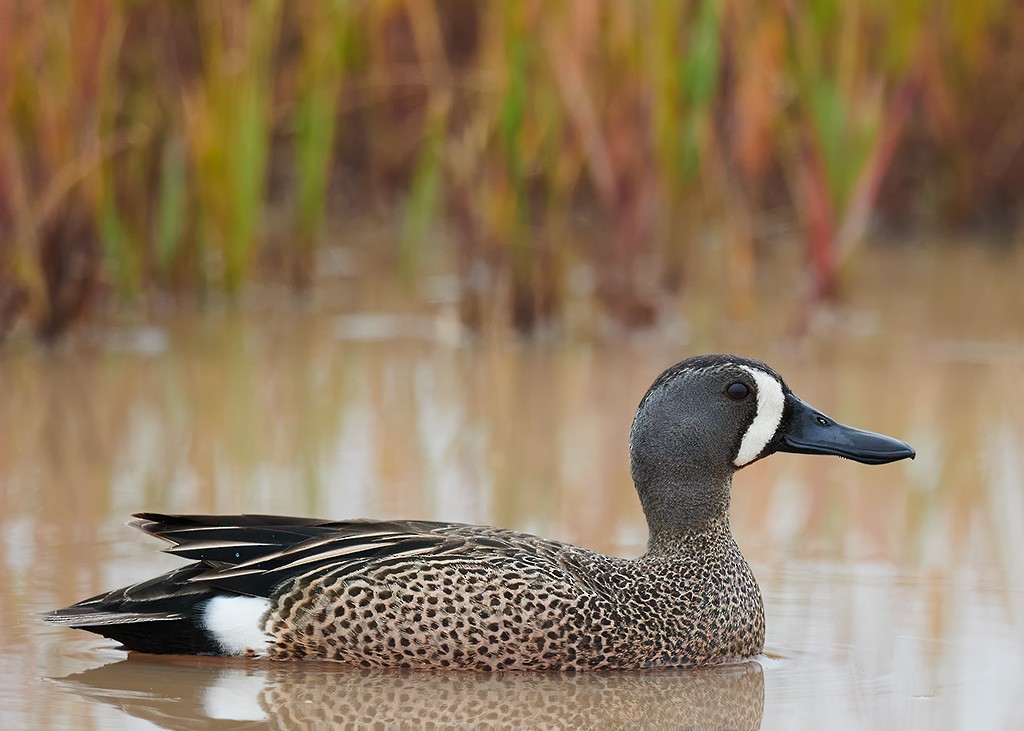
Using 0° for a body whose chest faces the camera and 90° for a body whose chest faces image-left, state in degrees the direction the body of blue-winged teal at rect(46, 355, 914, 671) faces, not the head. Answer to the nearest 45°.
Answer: approximately 270°
